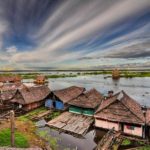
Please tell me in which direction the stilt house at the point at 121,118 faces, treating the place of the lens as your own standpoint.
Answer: facing the viewer

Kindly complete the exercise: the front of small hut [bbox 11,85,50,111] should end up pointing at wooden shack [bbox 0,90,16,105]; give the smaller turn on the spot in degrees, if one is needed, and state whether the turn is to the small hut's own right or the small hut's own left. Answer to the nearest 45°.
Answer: approximately 90° to the small hut's own right

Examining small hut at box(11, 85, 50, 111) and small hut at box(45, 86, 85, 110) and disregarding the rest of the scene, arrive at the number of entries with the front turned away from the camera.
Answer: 0

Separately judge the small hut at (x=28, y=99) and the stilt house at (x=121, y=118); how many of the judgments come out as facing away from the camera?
0

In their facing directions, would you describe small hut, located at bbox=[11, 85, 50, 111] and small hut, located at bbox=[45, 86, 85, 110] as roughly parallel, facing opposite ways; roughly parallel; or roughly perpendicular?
roughly parallel

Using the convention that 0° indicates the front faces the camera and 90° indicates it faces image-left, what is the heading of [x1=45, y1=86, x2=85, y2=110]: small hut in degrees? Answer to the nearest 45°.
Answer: approximately 45°

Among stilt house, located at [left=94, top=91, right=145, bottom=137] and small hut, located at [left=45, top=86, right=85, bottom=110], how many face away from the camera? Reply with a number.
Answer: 0

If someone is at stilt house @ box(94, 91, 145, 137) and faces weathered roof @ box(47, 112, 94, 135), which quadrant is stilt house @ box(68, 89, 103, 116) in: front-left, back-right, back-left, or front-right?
front-right

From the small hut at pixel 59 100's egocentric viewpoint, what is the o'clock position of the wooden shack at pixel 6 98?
The wooden shack is roughly at 2 o'clock from the small hut.

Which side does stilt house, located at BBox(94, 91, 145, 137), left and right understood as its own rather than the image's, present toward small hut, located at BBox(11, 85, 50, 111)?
right

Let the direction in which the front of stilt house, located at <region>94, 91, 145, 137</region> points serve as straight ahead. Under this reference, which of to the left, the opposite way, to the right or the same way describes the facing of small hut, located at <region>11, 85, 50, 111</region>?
the same way

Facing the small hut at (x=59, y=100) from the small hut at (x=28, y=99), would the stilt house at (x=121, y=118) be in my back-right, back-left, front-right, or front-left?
front-right

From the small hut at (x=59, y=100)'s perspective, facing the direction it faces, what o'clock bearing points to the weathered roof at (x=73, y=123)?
The weathered roof is roughly at 10 o'clock from the small hut.

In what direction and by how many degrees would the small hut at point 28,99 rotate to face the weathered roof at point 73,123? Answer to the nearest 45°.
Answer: approximately 90° to its left
